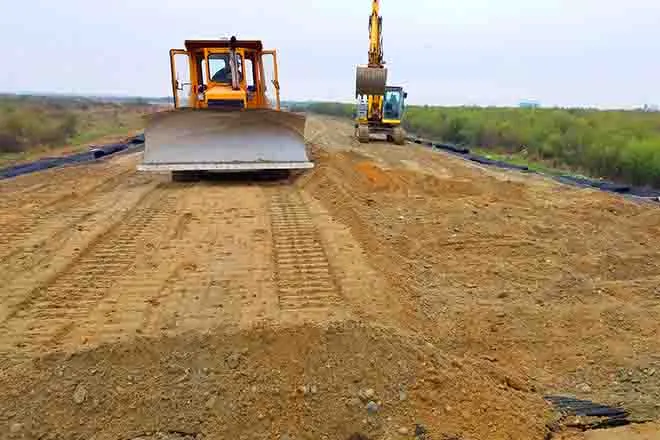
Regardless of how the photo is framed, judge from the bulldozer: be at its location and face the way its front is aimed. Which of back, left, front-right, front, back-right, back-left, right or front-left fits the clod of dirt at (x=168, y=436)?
front

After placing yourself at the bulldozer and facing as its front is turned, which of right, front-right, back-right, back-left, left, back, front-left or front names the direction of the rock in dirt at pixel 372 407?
front

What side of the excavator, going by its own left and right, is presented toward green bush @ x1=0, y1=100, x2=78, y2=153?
right

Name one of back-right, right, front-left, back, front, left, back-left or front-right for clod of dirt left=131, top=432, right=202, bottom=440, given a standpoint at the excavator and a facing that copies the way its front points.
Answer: front

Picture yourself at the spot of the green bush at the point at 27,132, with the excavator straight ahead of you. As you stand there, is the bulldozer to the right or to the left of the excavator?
right

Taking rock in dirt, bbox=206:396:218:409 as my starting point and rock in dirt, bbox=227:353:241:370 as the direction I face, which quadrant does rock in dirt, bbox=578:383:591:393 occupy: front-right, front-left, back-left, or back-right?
front-right

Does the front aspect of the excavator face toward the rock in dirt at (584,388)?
yes

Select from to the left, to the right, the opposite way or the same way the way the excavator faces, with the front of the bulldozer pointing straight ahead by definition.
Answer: the same way

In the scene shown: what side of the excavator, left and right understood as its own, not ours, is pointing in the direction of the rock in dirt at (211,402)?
front

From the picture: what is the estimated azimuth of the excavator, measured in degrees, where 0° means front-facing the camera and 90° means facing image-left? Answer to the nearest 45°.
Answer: approximately 0°

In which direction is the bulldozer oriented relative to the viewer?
toward the camera

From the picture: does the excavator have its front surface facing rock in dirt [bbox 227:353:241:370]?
yes

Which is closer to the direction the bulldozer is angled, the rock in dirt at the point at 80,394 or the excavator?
the rock in dirt

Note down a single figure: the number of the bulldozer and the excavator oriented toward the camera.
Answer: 2

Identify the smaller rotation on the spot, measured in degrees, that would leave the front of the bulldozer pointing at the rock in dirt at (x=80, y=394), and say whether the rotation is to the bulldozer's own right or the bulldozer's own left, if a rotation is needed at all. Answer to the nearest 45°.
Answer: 0° — it already faces it

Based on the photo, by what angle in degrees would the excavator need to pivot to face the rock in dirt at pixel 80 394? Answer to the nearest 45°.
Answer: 0° — it already faces it

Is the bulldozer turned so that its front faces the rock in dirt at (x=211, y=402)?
yes

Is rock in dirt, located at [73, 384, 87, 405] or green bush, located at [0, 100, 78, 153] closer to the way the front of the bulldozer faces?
the rock in dirt

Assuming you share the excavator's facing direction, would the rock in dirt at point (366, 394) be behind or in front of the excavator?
in front

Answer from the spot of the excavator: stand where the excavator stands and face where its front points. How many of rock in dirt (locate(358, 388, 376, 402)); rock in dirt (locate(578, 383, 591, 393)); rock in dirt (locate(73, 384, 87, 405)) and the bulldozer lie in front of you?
4
